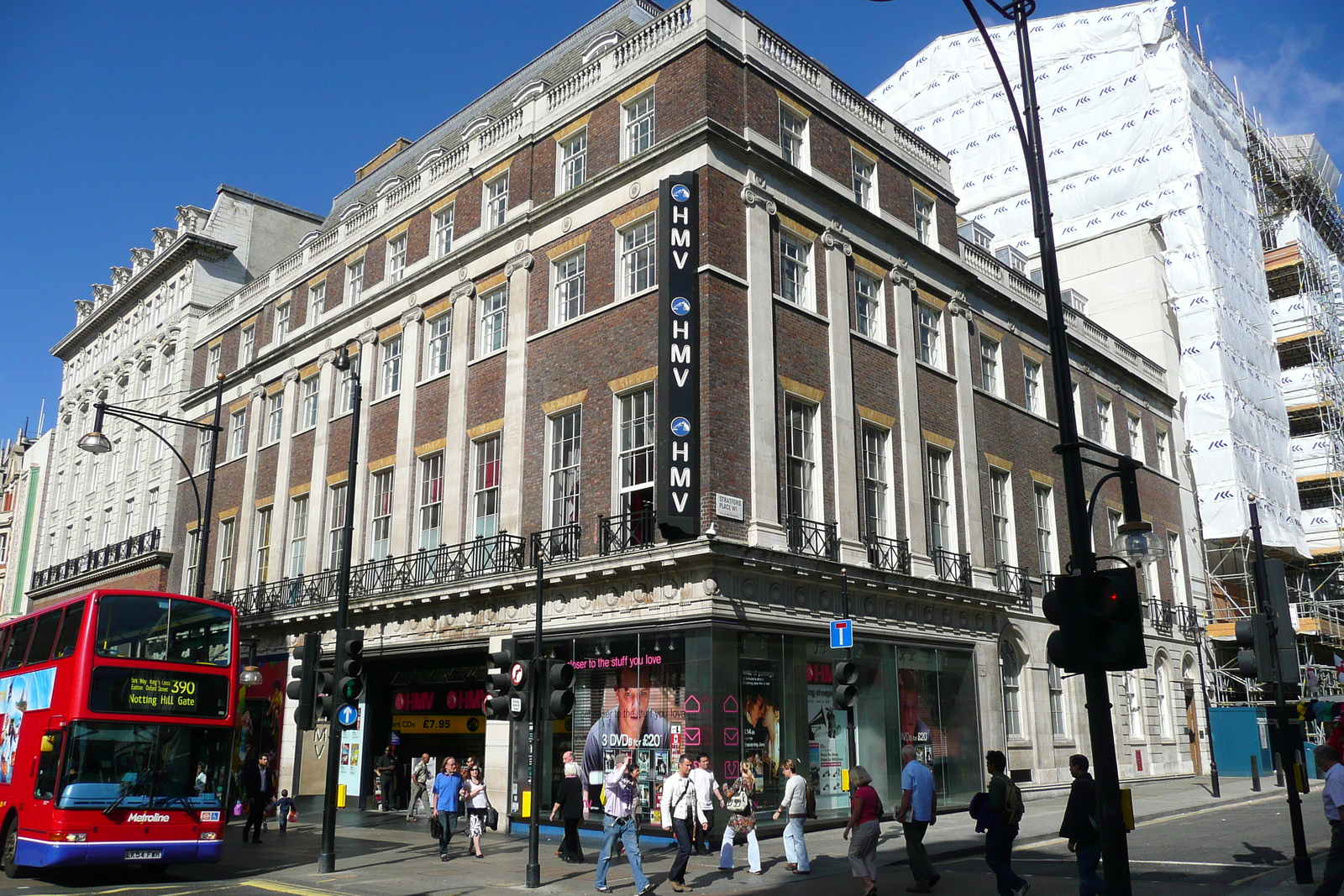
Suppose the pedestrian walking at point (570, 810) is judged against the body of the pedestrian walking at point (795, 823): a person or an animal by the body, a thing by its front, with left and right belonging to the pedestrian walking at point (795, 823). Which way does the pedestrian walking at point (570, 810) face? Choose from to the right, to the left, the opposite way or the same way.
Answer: to the right

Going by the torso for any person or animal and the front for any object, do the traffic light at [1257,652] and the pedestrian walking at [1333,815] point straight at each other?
no

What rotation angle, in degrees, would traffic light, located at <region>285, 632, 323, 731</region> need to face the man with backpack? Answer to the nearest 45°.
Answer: approximately 135° to its left

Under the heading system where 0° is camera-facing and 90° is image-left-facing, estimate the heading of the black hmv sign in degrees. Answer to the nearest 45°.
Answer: approximately 0°

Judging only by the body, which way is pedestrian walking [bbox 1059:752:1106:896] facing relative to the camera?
to the viewer's left

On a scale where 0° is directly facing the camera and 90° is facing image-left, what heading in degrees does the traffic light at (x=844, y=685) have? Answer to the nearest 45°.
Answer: approximately 315°

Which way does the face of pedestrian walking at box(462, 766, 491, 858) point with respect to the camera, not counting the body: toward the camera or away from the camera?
toward the camera

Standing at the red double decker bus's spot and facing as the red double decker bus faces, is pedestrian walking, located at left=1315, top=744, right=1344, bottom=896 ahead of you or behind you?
ahead

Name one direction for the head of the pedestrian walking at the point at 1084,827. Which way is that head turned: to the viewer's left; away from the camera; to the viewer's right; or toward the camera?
to the viewer's left

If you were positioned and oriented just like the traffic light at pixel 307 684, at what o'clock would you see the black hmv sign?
The black hmv sign is roughly at 6 o'clock from the traffic light.
